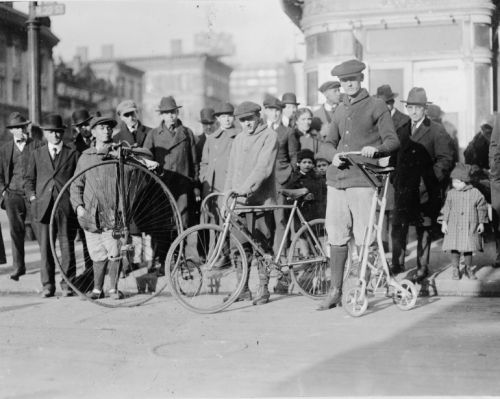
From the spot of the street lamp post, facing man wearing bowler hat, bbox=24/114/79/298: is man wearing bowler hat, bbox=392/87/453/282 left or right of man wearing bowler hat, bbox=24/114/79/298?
left

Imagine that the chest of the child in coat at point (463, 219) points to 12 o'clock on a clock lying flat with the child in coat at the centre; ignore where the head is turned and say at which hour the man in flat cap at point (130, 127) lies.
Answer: The man in flat cap is roughly at 3 o'clock from the child in coat.

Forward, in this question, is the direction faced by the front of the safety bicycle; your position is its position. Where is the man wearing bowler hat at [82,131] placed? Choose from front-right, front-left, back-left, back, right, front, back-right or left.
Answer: right

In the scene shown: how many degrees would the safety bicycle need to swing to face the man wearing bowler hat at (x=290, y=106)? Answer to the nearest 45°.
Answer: approximately 135° to its right

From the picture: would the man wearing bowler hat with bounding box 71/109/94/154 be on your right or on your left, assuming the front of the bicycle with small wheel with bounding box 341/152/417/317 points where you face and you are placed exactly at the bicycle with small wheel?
on your right

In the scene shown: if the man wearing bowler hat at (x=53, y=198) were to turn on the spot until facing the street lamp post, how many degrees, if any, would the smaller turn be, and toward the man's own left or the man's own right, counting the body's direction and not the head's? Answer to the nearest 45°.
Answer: approximately 180°

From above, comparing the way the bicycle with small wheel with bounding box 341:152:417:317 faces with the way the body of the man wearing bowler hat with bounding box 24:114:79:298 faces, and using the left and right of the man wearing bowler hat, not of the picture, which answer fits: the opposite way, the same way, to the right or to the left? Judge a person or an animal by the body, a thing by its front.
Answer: to the right

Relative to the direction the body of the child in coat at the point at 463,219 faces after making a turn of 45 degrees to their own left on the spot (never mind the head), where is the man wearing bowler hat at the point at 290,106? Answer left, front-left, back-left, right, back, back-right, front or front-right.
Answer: back

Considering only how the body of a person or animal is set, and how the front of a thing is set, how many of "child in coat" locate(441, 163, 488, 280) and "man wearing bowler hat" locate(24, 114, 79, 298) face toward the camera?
2

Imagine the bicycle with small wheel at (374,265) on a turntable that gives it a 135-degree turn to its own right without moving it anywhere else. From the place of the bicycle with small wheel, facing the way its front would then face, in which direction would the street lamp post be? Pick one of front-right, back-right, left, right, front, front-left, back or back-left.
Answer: front-left

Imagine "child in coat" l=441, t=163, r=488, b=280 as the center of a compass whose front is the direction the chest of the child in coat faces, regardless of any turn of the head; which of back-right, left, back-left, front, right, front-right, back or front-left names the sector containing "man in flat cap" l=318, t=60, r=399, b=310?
front-right

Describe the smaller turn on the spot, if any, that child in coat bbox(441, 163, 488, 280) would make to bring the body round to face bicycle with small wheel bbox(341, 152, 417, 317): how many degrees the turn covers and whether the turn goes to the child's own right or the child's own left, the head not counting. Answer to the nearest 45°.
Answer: approximately 45° to the child's own right

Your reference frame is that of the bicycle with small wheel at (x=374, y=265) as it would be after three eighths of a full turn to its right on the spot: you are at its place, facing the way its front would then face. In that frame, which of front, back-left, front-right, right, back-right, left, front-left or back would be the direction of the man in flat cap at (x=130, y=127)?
front-left

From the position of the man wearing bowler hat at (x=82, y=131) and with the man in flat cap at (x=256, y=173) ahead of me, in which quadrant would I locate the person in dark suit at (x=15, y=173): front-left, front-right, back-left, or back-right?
back-right
